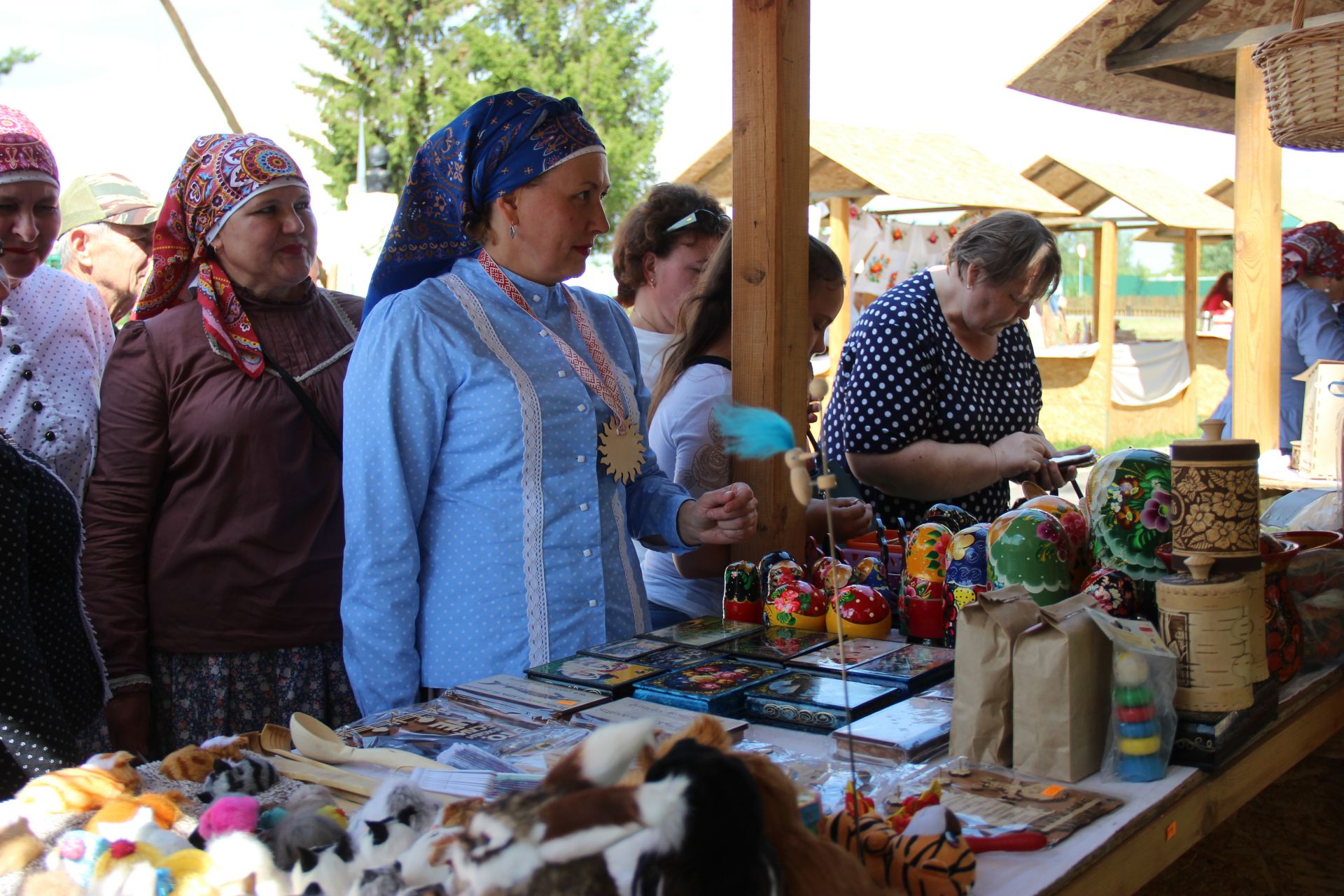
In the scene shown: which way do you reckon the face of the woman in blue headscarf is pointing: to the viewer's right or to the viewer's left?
to the viewer's right

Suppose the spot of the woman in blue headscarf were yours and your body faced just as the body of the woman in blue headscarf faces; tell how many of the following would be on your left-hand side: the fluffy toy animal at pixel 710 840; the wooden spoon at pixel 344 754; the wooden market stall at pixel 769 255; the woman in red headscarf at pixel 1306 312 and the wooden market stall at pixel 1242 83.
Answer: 3

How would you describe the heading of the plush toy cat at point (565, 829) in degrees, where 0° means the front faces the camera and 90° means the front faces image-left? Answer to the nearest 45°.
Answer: approximately 90°
